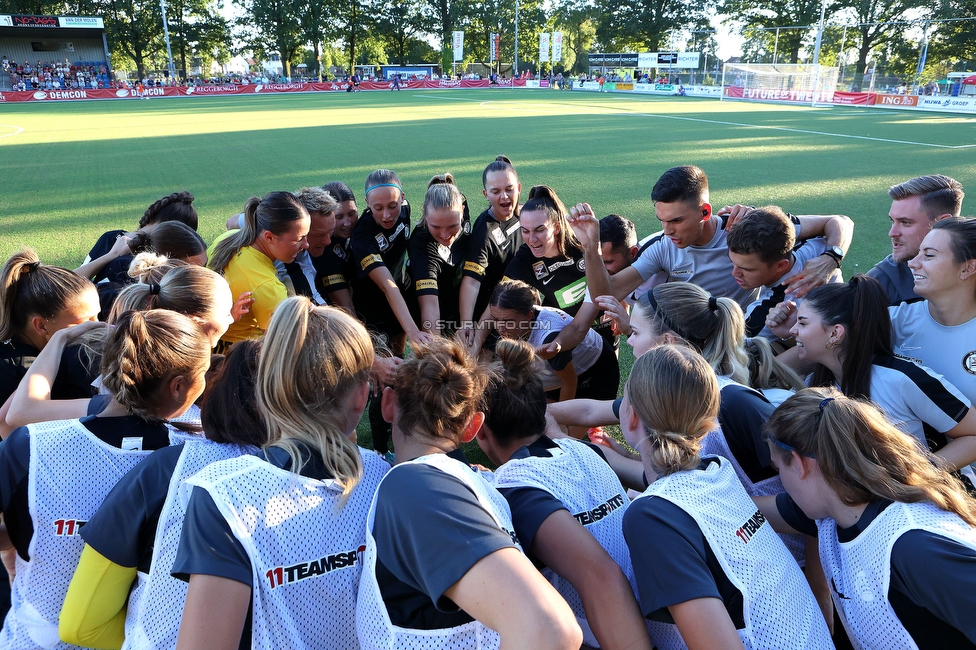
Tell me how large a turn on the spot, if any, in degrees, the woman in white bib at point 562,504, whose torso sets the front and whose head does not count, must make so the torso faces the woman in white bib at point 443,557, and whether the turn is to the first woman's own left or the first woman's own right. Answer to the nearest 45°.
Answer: approximately 90° to the first woman's own left

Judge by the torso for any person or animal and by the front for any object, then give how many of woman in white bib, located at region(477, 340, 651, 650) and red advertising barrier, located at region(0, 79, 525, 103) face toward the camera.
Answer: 1

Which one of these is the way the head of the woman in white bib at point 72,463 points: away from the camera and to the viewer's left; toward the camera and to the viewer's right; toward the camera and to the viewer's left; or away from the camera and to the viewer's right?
away from the camera and to the viewer's right

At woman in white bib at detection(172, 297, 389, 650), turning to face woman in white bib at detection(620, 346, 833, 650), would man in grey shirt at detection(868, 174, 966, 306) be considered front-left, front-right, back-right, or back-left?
front-left

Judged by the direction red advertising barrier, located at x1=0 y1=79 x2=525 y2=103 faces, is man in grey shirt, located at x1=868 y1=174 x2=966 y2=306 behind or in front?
in front

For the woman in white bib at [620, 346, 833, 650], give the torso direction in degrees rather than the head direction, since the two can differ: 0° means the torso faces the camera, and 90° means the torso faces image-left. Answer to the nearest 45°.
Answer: approximately 135°

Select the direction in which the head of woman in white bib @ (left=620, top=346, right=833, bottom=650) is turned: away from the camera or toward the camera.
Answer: away from the camera

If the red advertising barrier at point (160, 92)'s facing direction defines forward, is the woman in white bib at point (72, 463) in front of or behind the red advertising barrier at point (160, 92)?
in front

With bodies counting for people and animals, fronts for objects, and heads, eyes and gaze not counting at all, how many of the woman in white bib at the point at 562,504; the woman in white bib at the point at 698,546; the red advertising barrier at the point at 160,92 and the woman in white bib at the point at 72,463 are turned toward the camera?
1

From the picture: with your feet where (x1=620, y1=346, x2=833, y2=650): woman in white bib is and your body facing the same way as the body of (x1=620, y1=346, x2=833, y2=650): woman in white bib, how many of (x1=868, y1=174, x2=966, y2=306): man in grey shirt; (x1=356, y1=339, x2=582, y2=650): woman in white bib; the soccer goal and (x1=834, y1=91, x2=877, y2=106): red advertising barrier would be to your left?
1

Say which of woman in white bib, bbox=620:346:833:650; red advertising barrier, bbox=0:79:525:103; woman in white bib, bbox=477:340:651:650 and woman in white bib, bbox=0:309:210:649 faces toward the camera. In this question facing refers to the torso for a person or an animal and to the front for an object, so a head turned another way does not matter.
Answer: the red advertising barrier

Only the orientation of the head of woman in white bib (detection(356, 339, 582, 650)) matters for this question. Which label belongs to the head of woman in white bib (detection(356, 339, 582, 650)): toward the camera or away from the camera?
away from the camera

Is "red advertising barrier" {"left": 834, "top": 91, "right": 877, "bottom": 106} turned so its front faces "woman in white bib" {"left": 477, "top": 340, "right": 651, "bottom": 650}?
yes

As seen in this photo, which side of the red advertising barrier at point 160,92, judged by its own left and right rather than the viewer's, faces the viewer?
front

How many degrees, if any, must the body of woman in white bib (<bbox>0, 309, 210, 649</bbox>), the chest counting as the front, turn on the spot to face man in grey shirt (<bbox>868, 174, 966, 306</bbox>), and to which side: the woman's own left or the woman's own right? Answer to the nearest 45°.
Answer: approximately 45° to the woman's own right

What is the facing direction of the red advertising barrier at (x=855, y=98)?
toward the camera

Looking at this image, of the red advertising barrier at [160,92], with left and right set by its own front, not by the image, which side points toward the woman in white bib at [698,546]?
front

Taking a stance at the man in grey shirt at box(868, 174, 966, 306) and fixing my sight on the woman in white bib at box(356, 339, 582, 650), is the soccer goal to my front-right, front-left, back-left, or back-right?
back-right
